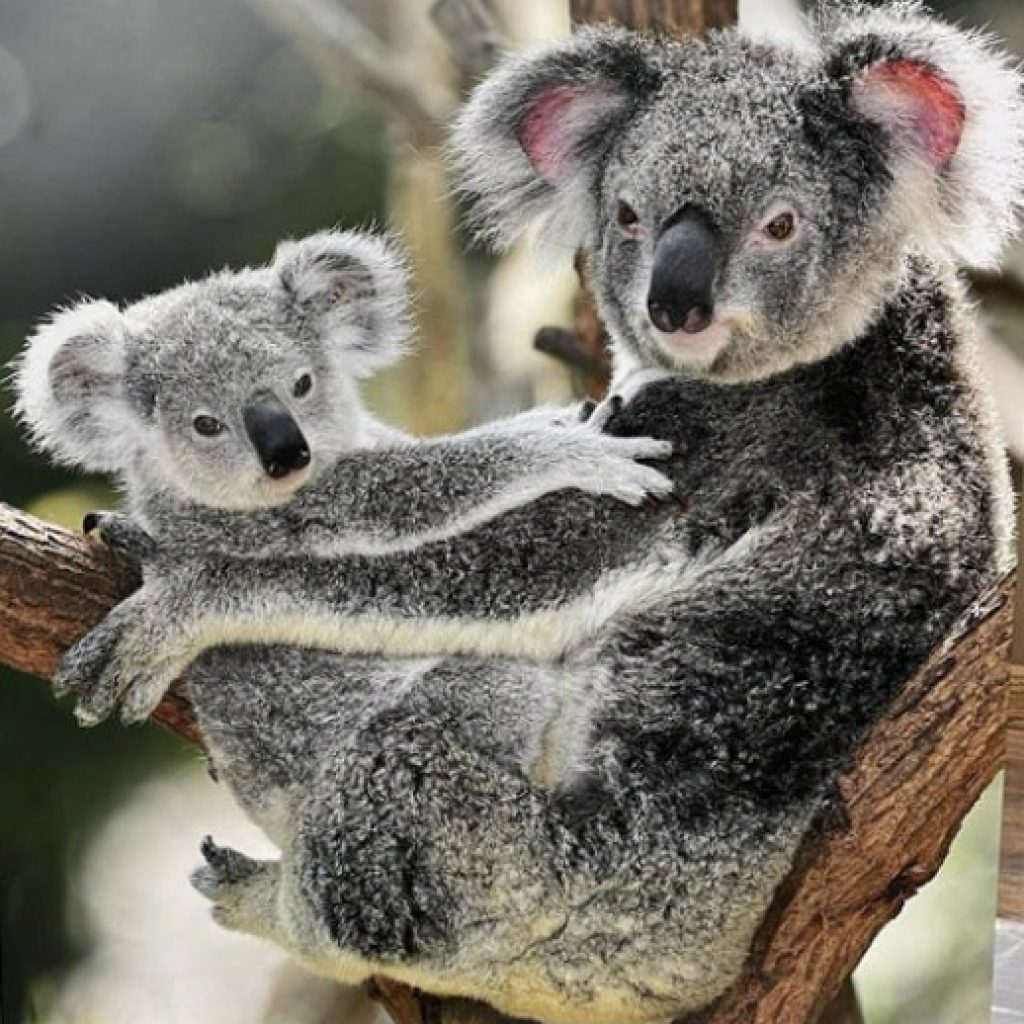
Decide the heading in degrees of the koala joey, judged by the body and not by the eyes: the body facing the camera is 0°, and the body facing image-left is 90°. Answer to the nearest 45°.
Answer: approximately 315°
